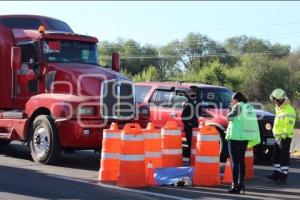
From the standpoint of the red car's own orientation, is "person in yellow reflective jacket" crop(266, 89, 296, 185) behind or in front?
in front

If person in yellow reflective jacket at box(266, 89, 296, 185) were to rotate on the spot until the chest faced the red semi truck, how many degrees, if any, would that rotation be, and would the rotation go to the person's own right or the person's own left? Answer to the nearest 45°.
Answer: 0° — they already face it

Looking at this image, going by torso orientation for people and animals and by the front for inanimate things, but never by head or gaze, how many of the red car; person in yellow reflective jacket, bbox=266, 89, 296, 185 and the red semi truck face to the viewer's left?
1

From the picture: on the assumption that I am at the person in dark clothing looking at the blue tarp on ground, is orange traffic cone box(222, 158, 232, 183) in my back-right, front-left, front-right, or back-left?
front-left

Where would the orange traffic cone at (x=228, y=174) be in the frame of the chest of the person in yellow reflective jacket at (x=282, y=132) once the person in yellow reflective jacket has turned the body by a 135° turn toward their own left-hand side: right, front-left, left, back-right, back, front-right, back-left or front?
right

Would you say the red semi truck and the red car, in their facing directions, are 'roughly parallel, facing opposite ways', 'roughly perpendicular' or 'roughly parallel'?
roughly parallel

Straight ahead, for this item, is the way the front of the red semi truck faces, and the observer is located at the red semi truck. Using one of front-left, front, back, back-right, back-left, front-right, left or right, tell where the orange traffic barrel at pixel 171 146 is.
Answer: front

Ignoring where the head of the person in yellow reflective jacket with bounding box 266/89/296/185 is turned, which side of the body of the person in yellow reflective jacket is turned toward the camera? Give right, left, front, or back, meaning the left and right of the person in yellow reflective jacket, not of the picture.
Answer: left

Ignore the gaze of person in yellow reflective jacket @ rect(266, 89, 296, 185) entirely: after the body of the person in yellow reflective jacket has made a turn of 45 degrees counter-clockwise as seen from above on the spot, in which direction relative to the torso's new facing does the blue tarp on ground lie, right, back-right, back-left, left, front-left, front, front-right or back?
front

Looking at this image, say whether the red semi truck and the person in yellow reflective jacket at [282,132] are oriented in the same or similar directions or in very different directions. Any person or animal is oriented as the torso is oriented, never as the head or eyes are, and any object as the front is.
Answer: very different directions

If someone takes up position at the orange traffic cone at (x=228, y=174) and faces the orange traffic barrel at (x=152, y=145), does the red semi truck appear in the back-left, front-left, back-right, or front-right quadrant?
front-right

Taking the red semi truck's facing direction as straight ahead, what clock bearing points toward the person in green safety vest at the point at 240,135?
The person in green safety vest is roughly at 12 o'clock from the red semi truck.

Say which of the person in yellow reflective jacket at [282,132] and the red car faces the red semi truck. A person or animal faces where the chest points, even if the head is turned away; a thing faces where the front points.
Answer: the person in yellow reflective jacket

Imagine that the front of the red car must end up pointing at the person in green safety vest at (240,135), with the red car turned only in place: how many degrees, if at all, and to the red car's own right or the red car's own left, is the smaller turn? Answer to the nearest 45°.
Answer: approximately 45° to the red car's own right

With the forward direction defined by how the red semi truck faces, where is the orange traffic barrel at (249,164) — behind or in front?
in front
